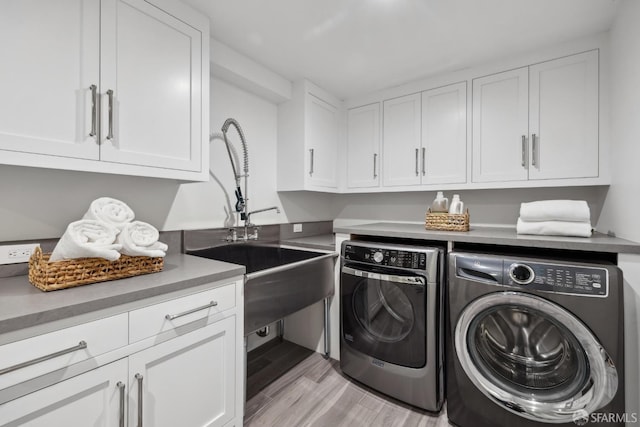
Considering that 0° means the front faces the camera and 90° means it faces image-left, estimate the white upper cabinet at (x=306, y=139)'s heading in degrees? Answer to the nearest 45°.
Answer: approximately 315°

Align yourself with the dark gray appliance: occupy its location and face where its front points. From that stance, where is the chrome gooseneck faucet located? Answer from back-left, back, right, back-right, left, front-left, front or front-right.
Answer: front-right

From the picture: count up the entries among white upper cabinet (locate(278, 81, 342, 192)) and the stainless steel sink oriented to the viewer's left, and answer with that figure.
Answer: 0

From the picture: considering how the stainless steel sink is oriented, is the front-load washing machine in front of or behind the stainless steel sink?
in front

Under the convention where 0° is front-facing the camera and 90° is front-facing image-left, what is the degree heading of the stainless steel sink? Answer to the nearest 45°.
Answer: approximately 315°

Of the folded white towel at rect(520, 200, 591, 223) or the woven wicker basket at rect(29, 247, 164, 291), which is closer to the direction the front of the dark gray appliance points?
the woven wicker basket

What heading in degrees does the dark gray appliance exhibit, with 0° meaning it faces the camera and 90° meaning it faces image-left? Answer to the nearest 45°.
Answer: approximately 45°

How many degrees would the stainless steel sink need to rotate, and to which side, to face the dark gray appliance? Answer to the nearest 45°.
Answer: approximately 45° to its left

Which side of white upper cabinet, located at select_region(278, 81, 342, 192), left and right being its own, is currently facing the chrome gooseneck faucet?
right
